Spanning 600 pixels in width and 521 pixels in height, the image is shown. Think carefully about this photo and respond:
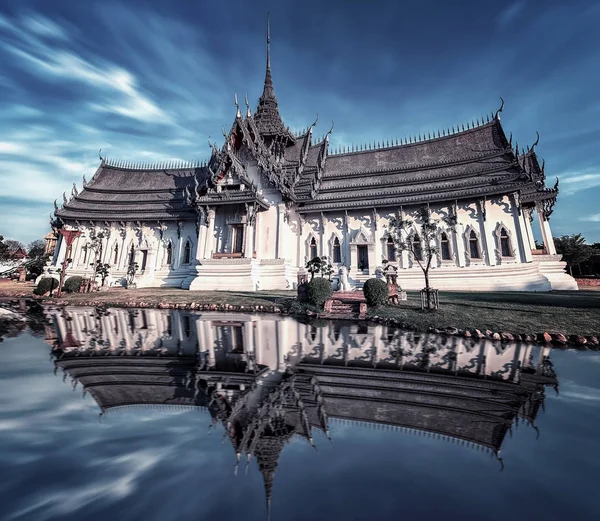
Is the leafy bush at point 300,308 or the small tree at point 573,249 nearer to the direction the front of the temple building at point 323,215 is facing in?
the leafy bush

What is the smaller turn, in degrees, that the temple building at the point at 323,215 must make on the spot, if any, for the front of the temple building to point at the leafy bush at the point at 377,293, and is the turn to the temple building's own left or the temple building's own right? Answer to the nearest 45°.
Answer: approximately 45° to the temple building's own left

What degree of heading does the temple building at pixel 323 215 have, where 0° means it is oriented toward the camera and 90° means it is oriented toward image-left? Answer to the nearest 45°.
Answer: approximately 45°

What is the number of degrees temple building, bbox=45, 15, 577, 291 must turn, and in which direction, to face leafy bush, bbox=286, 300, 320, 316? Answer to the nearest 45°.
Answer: approximately 45° to its left

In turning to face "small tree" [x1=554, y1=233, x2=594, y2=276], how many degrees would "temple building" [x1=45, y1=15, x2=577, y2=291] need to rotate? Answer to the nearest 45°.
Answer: approximately 135° to its left

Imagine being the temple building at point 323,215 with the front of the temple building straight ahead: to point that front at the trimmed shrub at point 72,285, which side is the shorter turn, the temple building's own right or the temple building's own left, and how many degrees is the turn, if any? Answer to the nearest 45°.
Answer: approximately 45° to the temple building's own right

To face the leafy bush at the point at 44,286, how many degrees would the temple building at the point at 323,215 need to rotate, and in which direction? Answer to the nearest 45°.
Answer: approximately 45° to its right
